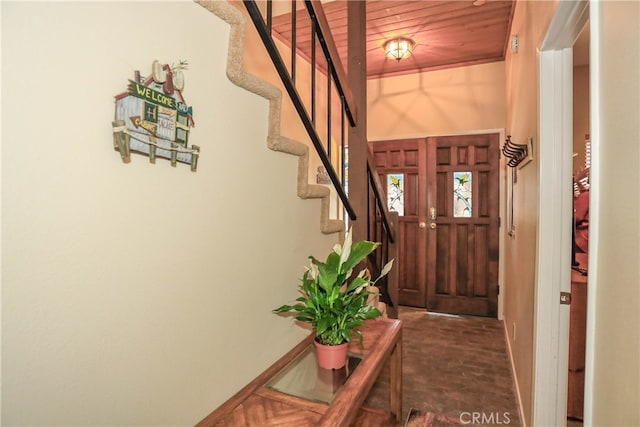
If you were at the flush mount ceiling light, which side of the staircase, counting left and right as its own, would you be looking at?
front

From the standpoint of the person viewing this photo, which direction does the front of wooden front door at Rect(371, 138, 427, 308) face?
facing the viewer

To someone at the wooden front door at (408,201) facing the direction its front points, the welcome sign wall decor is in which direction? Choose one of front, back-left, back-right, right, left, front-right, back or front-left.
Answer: front

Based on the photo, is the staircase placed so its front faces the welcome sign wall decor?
no

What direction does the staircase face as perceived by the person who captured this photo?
facing away from the viewer and to the right of the viewer

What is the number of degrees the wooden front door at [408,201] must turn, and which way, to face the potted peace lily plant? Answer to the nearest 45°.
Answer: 0° — it already faces it

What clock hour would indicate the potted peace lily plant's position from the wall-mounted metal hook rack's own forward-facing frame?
The potted peace lily plant is roughly at 10 o'clock from the wall-mounted metal hook rack.

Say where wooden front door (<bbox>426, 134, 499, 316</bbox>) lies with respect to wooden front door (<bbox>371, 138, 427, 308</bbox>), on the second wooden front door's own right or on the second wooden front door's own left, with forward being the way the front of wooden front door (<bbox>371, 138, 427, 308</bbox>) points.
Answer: on the second wooden front door's own left

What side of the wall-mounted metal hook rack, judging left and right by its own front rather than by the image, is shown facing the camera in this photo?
left

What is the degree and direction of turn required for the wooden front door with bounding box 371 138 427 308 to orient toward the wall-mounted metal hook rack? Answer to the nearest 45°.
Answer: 0° — it already faces it

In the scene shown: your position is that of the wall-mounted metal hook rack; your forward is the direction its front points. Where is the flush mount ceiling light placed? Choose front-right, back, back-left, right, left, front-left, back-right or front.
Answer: front-right

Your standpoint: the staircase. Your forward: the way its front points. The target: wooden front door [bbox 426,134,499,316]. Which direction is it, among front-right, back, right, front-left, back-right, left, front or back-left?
front

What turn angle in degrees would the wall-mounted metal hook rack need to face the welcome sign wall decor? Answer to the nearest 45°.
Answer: approximately 45° to its left
